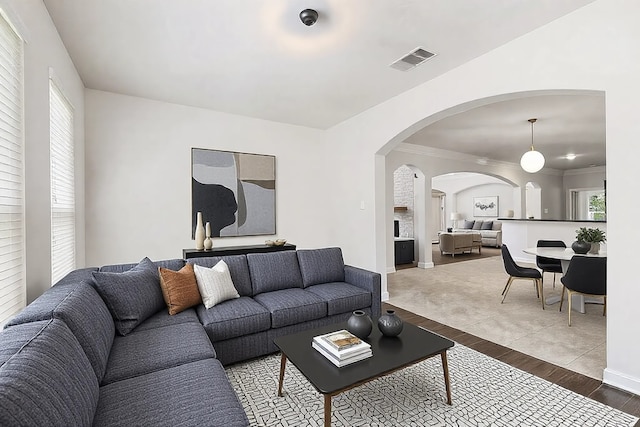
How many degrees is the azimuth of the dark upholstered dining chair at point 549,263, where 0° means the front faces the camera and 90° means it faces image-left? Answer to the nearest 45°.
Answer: approximately 45°

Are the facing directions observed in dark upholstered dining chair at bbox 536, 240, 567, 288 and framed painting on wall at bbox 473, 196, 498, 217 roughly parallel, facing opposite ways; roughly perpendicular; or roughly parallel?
roughly parallel

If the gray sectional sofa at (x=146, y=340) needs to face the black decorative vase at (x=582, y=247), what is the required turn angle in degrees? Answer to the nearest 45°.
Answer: approximately 45° to its left

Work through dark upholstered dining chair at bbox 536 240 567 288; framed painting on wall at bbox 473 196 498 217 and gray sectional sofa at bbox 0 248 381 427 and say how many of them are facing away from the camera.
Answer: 0

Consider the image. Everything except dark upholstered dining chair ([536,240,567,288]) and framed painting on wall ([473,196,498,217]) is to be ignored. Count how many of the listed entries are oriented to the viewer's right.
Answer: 0

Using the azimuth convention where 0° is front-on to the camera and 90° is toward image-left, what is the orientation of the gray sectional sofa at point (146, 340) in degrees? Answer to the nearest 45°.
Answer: approximately 315°

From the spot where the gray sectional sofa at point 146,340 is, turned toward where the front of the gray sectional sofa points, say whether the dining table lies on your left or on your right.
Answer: on your left

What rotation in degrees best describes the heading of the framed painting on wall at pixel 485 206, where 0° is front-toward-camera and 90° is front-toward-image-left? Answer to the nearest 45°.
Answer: approximately 45°

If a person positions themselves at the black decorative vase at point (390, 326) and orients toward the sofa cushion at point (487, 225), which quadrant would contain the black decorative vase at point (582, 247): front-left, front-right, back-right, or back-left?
front-right

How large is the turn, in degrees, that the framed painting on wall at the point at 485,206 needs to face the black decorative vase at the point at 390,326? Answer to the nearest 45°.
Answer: approximately 45° to its left
